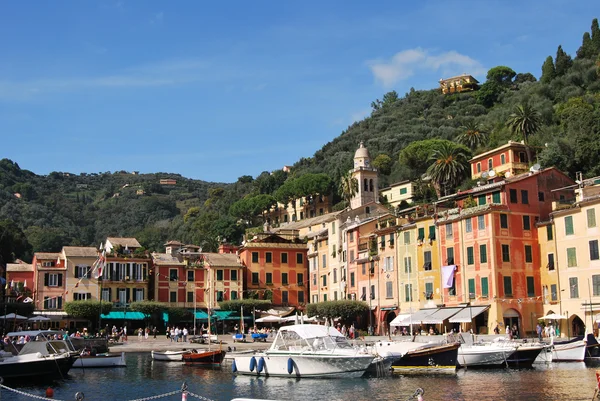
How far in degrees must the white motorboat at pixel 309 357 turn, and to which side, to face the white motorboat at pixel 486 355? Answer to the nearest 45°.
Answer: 0° — it already faces it

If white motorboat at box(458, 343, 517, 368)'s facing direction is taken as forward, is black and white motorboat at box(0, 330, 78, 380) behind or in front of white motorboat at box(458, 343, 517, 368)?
behind

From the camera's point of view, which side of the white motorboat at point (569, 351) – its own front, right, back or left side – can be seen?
right

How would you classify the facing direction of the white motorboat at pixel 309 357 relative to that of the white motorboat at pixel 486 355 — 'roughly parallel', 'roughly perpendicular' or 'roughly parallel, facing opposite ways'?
roughly parallel

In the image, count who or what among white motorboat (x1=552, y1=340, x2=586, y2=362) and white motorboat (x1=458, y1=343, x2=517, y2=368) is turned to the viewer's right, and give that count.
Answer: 2

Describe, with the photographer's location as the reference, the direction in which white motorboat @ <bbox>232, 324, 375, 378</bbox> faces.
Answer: facing to the right of the viewer

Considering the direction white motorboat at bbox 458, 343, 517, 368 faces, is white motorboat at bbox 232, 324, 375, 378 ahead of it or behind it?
behind

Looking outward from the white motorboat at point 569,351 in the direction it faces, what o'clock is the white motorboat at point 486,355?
the white motorboat at point 486,355 is roughly at 5 o'clock from the white motorboat at point 569,351.

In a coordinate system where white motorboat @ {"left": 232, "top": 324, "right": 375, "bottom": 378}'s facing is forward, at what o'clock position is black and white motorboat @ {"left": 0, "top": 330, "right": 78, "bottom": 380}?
black and white motorboat @ {"left": 0, "top": 330, "right": 78, "bottom": 380} is roughly at 6 o'clock from white motorboat @ {"left": 232, "top": 324, "right": 375, "bottom": 378}.

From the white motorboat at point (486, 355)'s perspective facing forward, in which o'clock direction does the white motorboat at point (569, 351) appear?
the white motorboat at point (569, 351) is roughly at 11 o'clock from the white motorboat at point (486, 355).

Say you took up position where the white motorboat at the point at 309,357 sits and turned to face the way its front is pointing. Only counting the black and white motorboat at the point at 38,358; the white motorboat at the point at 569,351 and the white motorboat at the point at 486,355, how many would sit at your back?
1

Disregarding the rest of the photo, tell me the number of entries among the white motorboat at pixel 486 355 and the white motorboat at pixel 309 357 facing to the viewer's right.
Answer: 2

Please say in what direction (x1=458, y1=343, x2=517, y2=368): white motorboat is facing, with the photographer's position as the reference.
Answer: facing to the right of the viewer
